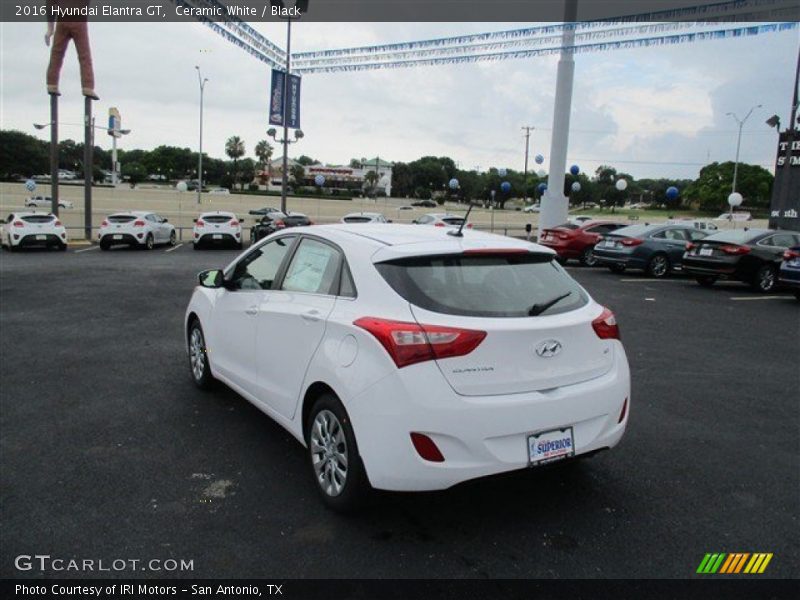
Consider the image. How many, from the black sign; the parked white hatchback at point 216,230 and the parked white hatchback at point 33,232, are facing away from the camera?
2

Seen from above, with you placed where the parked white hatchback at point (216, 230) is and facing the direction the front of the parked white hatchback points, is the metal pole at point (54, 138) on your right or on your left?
on your left

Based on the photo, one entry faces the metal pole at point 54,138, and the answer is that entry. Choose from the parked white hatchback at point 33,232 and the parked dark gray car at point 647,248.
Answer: the parked white hatchback

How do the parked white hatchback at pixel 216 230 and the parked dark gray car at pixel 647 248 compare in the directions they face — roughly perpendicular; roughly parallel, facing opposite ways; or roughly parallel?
roughly perpendicular

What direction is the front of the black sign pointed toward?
toward the camera

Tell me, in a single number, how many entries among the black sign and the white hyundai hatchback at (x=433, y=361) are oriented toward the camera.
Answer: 1

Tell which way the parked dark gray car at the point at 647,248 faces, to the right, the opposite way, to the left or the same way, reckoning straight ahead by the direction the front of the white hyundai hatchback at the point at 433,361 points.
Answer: to the right

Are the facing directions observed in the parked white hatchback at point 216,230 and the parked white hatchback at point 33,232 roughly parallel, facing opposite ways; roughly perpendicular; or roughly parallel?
roughly parallel

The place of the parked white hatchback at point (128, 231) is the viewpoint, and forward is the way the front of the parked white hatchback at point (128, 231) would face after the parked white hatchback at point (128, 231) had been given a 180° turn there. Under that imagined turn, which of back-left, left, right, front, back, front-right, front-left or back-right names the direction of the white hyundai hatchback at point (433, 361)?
front-left

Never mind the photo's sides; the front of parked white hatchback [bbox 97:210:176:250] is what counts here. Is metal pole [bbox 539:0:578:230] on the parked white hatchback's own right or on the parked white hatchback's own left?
on the parked white hatchback's own right

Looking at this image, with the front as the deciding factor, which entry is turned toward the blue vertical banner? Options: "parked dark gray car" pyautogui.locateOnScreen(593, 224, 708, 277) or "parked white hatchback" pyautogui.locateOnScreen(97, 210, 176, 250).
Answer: the parked white hatchback

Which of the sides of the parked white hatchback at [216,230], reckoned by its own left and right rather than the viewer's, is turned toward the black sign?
right

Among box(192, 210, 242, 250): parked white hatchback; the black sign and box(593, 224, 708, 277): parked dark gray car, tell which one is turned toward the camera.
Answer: the black sign

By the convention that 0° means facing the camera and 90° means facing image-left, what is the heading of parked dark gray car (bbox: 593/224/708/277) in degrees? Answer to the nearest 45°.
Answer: approximately 225°

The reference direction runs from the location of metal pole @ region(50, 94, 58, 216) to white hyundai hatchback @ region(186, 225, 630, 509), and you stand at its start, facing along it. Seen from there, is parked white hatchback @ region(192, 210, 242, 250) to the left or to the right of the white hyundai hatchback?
left

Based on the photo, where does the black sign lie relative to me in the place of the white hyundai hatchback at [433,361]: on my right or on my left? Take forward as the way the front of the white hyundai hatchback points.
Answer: on my right

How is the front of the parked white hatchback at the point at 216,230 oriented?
away from the camera

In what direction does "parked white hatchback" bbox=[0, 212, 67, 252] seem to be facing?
away from the camera

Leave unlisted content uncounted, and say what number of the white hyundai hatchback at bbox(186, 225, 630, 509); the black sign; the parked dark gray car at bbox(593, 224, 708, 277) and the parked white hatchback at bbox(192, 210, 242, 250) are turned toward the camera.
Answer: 1

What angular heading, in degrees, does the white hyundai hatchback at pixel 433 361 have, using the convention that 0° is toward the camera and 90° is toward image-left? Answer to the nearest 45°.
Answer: approximately 135°
